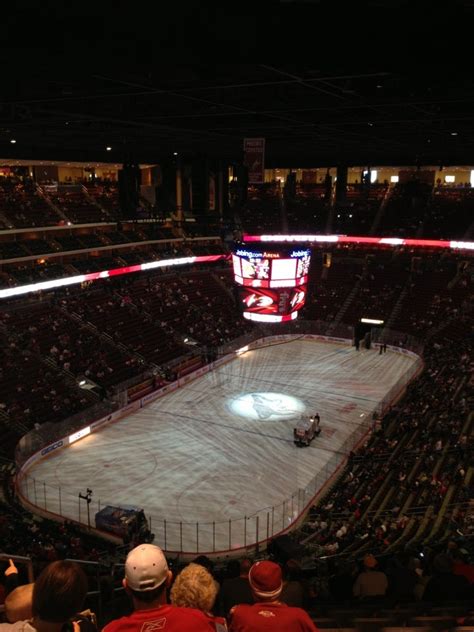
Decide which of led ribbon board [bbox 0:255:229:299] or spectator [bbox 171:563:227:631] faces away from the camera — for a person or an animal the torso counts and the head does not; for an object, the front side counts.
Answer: the spectator

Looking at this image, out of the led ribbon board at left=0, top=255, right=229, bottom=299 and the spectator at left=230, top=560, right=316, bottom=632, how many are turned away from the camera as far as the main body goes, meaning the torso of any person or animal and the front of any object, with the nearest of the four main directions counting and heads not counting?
1

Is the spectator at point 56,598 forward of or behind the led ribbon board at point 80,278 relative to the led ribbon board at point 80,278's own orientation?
forward

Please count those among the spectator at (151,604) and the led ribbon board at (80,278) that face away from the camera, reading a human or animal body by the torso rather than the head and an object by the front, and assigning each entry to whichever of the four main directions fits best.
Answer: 1

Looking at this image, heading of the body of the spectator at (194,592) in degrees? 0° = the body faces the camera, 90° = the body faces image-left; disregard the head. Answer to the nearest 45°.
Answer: approximately 180°

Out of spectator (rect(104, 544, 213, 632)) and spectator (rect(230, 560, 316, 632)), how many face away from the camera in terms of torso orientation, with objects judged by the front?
2

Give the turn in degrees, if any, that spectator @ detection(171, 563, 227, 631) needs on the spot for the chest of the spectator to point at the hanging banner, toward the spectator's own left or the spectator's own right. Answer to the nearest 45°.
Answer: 0° — they already face it

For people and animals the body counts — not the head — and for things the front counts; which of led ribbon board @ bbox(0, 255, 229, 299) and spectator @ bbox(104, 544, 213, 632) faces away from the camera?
the spectator

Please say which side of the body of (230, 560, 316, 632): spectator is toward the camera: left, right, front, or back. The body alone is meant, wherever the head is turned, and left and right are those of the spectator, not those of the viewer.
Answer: back

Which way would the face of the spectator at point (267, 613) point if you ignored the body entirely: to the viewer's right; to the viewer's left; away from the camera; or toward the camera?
away from the camera

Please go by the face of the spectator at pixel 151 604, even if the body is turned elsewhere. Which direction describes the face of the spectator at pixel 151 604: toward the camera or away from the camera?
away from the camera

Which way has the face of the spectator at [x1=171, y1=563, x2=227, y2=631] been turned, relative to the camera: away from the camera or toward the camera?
away from the camera

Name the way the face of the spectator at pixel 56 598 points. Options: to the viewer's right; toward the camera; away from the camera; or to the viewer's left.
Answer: away from the camera

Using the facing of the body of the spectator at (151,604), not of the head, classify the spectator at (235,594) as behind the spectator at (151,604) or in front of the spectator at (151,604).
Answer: in front

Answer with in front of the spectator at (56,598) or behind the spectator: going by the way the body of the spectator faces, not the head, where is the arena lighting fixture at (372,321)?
in front

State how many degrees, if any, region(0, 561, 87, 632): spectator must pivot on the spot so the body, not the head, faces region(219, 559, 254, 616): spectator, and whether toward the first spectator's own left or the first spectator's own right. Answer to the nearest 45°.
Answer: approximately 45° to the first spectator's own right
